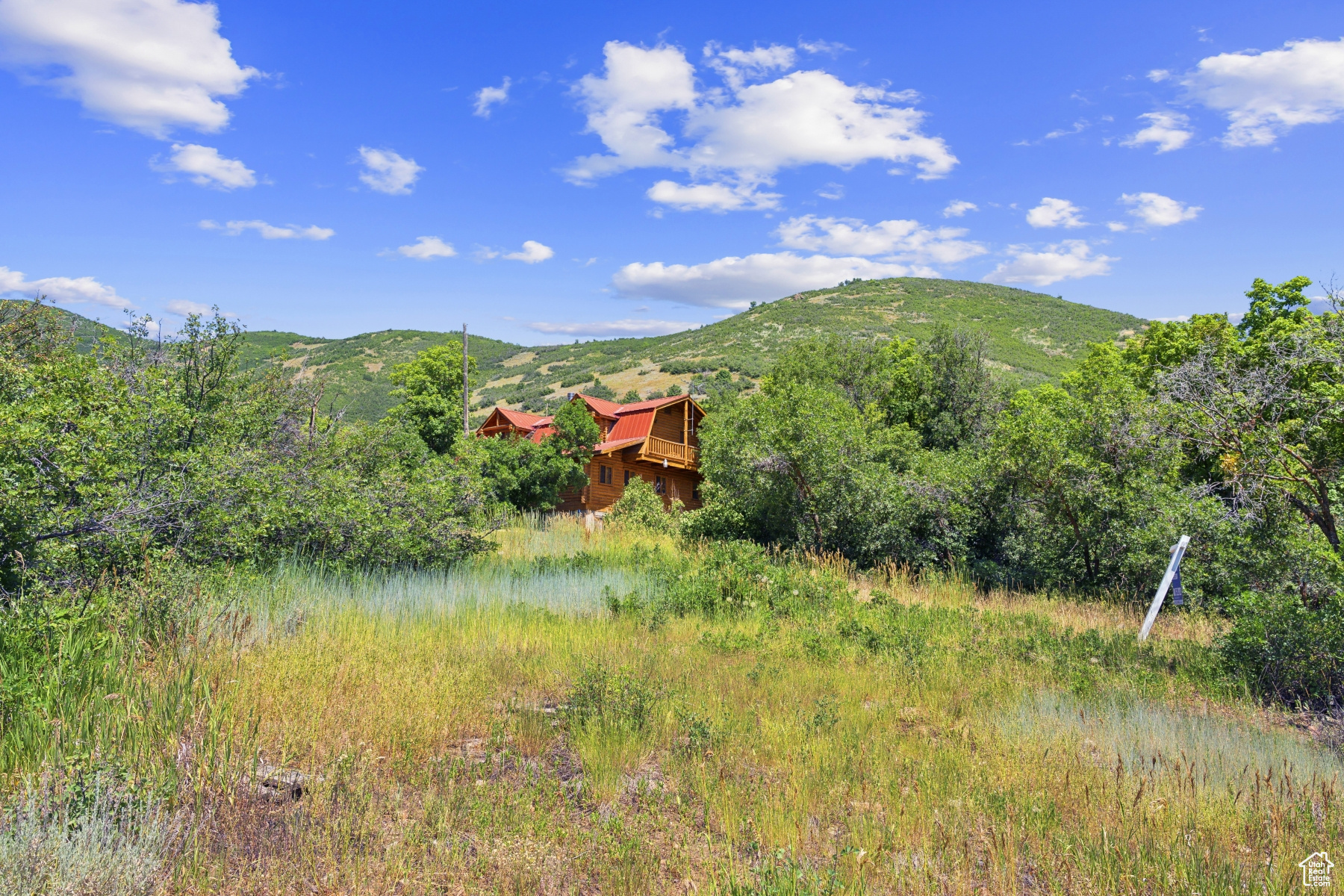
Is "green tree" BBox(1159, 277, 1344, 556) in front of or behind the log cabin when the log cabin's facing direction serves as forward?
in front

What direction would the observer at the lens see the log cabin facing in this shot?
facing the viewer and to the right of the viewer

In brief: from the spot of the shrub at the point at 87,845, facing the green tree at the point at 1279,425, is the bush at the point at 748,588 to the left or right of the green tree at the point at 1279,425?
left

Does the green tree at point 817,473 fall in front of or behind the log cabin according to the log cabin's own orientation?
in front

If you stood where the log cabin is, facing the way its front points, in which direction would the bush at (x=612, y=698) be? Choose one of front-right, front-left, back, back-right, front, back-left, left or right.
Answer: front-right

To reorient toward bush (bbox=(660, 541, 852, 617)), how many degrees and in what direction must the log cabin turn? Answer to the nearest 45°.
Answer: approximately 45° to its right

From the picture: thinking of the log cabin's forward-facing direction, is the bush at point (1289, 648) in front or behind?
in front

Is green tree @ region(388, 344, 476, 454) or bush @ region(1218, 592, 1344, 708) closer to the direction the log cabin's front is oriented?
the bush
